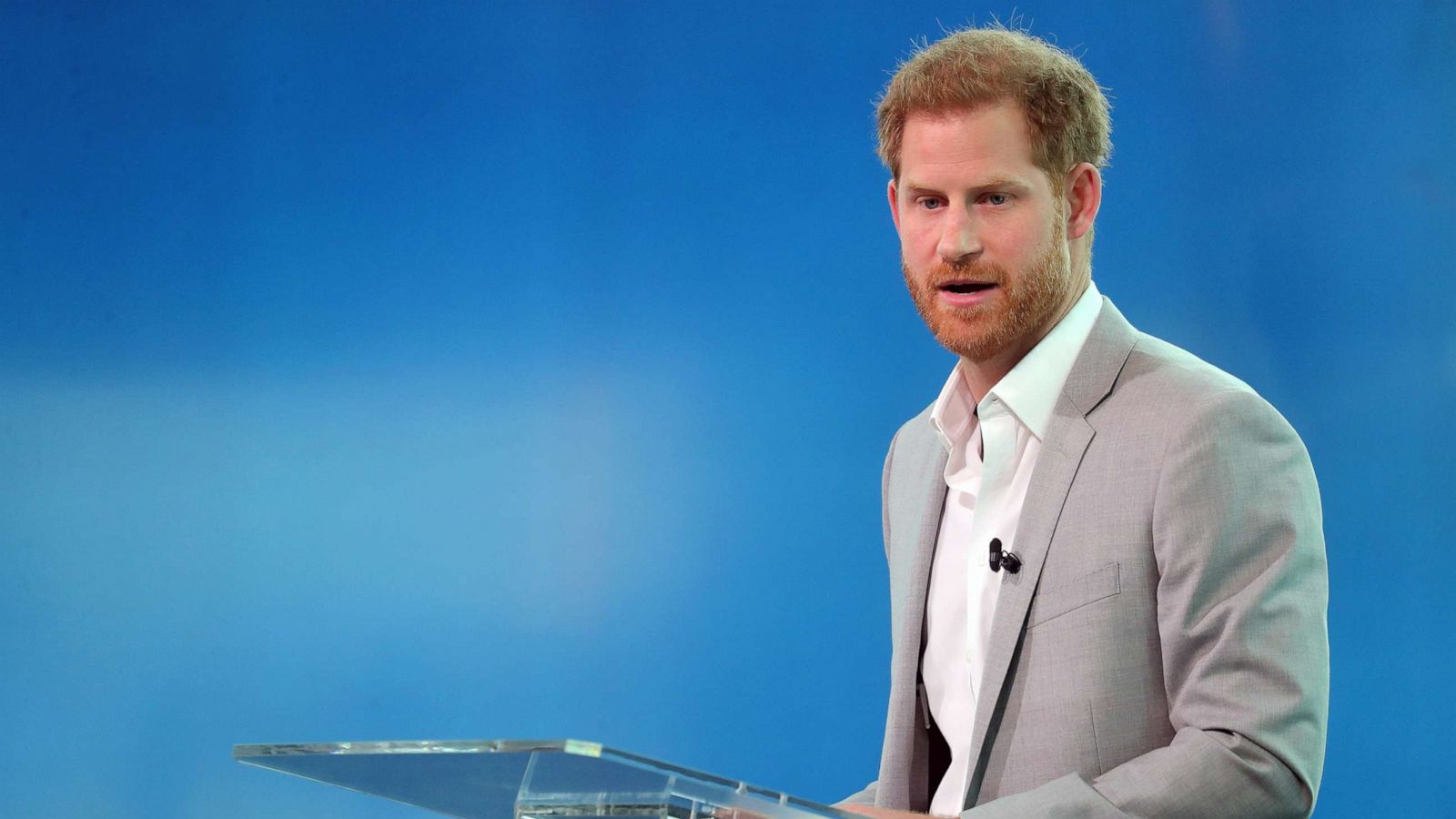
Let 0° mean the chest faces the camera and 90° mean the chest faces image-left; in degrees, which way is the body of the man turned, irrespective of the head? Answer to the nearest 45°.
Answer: approximately 45°

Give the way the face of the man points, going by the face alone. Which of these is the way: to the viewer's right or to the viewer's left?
to the viewer's left
